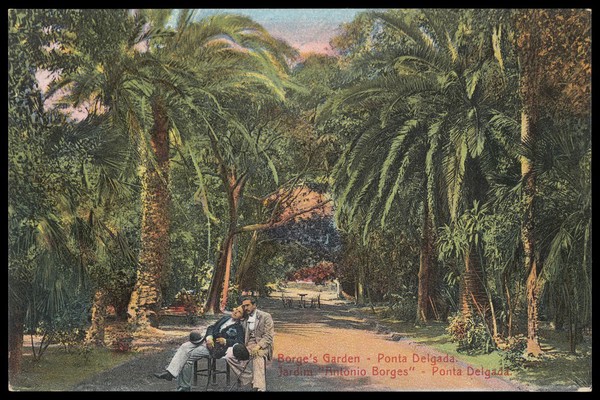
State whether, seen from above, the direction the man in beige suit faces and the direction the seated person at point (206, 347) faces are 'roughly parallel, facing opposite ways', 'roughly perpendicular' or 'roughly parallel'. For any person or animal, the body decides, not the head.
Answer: roughly parallel

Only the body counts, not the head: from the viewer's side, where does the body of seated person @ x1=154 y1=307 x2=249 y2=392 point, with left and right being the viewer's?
facing the viewer and to the left of the viewer

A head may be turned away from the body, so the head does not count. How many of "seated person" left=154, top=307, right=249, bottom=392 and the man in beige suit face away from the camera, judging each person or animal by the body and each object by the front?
0

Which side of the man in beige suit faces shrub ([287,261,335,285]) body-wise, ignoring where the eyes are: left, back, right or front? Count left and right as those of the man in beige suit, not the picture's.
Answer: back

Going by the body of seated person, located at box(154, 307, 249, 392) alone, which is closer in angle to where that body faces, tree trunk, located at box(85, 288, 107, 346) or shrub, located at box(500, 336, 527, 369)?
the tree trunk

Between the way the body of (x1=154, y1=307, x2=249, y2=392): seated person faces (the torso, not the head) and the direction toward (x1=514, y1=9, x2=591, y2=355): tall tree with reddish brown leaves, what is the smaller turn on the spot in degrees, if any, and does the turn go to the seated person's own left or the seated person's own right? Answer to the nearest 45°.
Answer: approximately 135° to the seated person's own left
